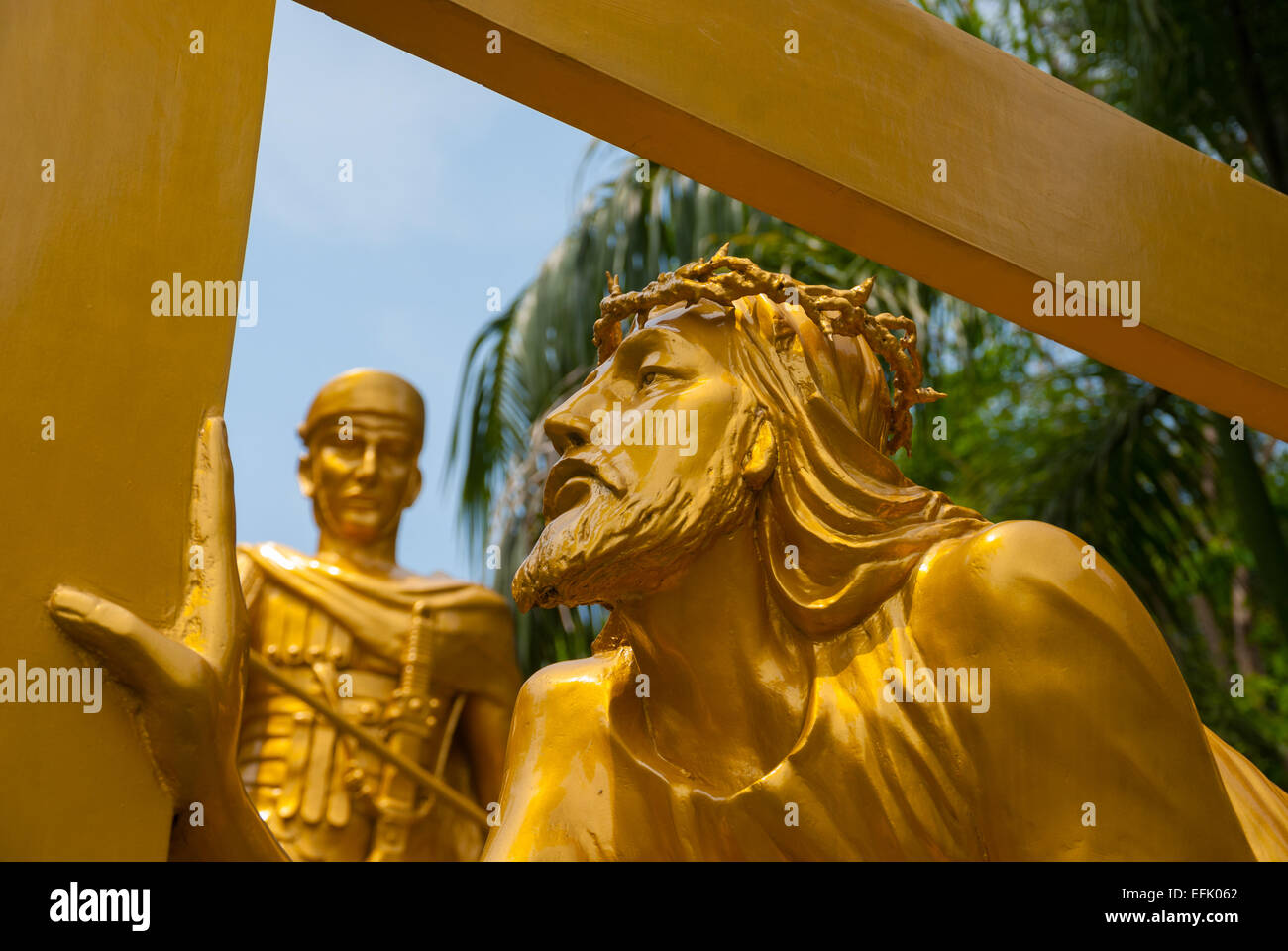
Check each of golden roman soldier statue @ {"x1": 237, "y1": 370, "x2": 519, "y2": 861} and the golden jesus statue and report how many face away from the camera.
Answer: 0

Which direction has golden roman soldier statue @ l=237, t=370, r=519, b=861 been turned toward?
toward the camera

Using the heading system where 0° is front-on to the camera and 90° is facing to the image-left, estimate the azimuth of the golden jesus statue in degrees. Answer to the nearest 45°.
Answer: approximately 45°

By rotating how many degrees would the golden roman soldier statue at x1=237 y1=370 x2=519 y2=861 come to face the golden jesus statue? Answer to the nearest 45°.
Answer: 0° — it already faces it

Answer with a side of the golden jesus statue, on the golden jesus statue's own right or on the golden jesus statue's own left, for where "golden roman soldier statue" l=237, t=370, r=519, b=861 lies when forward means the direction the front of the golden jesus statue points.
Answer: on the golden jesus statue's own right
